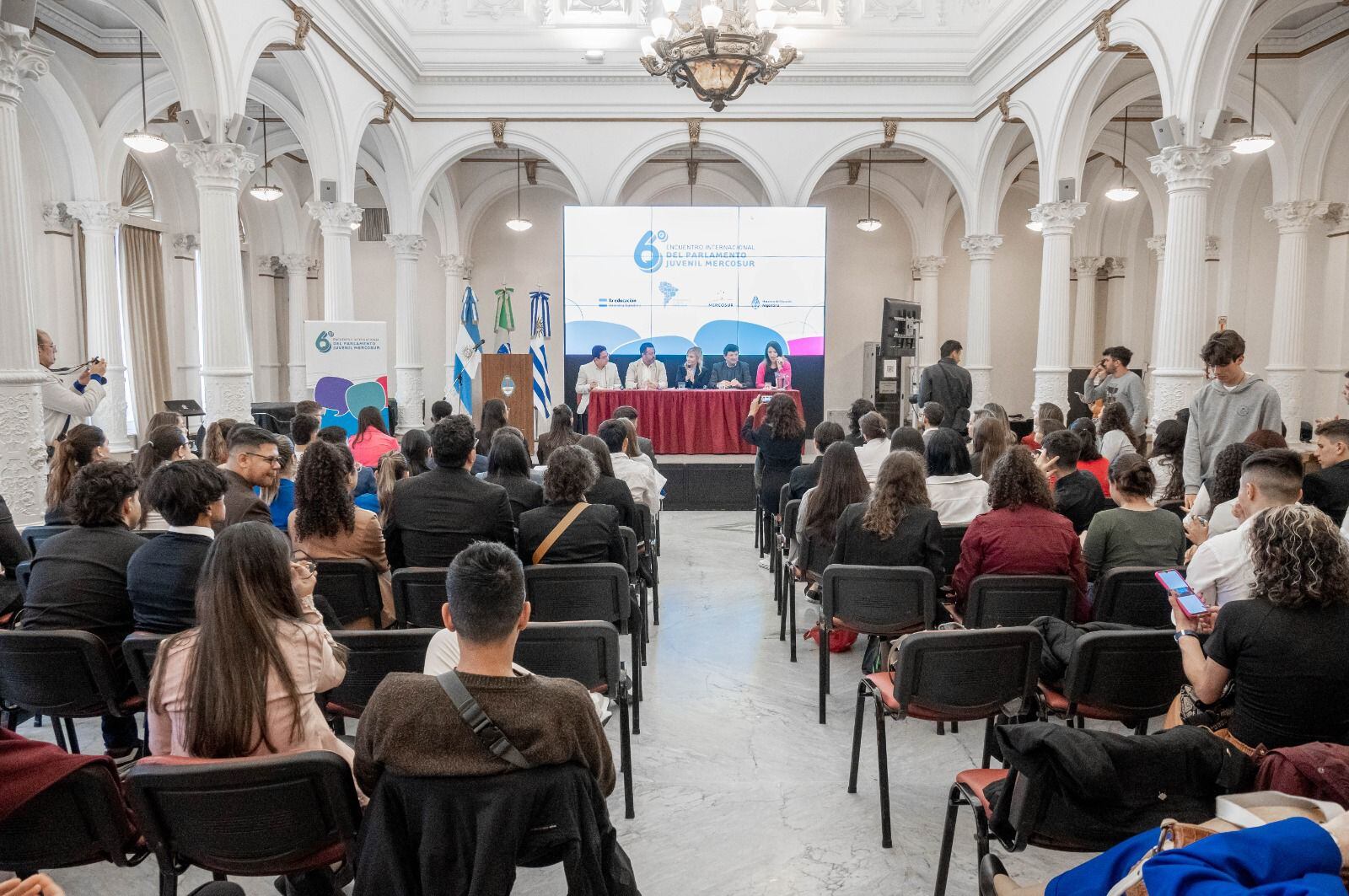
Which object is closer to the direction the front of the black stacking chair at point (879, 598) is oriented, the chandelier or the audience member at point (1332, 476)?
the chandelier

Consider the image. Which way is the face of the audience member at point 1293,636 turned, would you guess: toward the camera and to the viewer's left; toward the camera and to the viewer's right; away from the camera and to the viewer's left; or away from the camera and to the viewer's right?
away from the camera and to the viewer's left

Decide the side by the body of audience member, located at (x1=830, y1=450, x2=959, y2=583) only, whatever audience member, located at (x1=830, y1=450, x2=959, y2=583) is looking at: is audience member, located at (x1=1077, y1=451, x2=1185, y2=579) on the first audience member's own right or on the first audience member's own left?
on the first audience member's own right

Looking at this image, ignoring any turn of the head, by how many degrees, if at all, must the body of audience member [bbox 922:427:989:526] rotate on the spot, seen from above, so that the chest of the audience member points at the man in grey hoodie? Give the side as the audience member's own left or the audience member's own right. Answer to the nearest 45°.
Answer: approximately 45° to the audience member's own right

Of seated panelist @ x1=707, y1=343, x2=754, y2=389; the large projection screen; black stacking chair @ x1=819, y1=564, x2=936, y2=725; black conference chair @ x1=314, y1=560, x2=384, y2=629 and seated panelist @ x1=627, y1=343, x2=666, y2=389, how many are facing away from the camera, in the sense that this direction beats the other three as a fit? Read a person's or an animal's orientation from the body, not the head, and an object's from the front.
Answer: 2

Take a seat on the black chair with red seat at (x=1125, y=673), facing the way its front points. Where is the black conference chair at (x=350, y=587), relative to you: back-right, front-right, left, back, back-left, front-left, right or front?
front-left

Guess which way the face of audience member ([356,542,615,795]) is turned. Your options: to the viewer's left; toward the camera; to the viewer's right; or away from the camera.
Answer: away from the camera

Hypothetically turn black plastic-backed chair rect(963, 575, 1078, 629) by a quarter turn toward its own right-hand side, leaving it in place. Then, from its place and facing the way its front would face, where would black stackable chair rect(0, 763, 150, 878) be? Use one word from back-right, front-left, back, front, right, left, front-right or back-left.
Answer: back-right

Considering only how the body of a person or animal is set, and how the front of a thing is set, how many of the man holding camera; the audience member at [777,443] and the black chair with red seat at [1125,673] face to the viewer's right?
1

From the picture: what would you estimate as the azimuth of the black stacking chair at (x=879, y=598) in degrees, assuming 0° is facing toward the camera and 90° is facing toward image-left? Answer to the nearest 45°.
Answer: approximately 180°

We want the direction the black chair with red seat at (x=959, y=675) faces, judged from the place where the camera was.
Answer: facing away from the viewer and to the left of the viewer

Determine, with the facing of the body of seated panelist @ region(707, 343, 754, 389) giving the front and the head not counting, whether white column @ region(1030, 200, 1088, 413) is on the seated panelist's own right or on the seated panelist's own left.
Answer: on the seated panelist's own left

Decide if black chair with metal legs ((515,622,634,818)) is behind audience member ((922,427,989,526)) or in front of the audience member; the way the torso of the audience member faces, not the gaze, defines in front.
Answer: behind

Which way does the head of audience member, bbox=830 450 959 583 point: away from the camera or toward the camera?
away from the camera

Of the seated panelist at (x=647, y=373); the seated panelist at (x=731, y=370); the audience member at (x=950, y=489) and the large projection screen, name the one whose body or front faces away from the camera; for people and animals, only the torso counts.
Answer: the audience member

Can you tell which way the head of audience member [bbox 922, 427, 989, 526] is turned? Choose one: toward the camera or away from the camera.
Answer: away from the camera

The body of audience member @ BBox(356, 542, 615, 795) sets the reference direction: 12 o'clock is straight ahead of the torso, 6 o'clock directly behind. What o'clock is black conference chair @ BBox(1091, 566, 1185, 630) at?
The black conference chair is roughly at 2 o'clock from the audience member.

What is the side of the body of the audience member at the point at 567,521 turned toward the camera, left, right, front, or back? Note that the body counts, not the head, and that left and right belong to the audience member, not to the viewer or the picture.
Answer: back

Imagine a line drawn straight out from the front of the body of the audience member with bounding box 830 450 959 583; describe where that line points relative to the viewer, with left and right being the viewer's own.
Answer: facing away from the viewer

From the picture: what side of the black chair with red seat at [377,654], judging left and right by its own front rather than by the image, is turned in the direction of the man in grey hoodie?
right

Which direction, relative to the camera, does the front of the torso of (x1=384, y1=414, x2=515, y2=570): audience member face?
away from the camera
